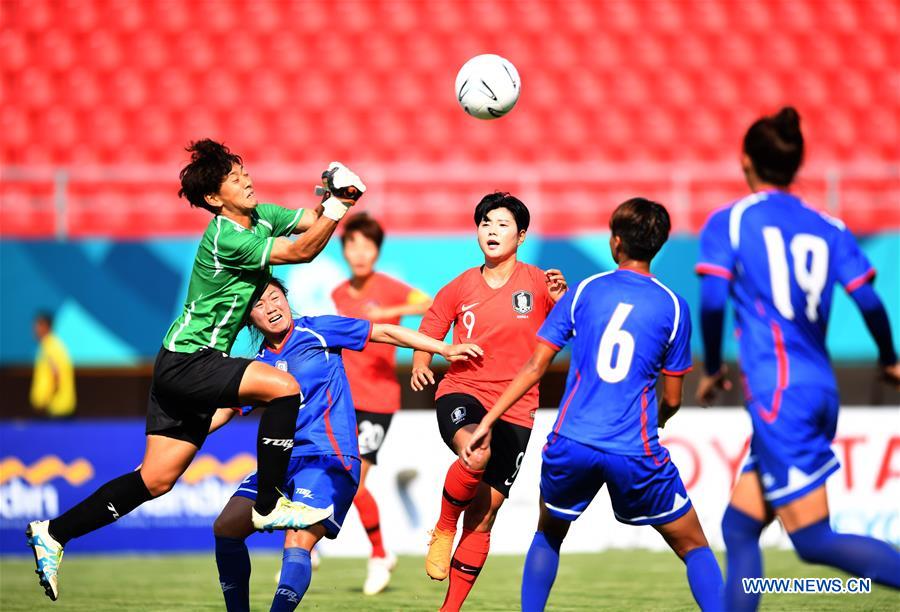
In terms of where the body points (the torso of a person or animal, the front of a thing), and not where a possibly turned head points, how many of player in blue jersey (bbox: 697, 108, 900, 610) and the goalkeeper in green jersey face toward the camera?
0

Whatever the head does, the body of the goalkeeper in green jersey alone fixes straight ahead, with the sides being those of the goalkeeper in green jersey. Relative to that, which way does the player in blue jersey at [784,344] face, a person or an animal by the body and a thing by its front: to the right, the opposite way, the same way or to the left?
to the left

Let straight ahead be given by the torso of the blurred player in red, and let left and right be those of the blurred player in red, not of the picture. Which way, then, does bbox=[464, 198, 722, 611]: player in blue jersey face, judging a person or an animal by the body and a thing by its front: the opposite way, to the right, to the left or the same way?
the opposite way

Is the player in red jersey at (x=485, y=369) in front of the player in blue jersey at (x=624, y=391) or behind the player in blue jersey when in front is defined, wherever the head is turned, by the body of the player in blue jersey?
in front

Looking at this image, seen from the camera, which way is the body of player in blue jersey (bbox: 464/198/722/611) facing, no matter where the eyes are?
away from the camera

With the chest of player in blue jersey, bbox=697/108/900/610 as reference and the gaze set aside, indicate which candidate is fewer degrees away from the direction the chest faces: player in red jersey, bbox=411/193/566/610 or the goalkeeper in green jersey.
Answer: the player in red jersey

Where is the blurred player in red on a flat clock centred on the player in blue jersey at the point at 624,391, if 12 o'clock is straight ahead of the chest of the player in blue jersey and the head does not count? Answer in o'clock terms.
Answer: The blurred player in red is roughly at 11 o'clock from the player in blue jersey.

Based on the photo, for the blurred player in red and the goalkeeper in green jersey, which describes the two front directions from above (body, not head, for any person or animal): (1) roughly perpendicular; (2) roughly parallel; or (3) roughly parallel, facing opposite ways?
roughly perpendicular

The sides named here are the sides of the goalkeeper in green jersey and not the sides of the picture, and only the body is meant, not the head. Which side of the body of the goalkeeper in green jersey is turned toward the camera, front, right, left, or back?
right

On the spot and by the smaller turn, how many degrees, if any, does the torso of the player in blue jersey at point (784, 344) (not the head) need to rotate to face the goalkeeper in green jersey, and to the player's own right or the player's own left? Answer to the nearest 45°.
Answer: approximately 45° to the player's own left

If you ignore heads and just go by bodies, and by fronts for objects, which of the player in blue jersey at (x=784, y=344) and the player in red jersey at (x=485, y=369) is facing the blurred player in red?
the player in blue jersey
